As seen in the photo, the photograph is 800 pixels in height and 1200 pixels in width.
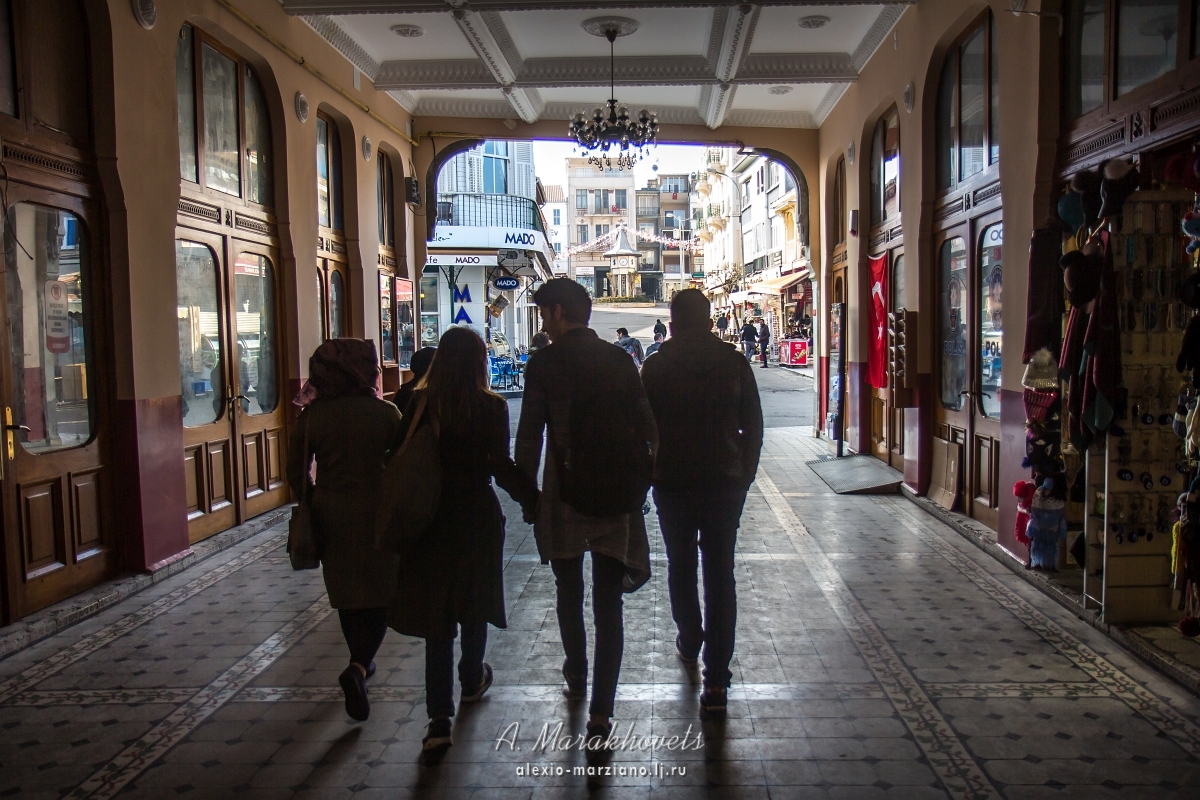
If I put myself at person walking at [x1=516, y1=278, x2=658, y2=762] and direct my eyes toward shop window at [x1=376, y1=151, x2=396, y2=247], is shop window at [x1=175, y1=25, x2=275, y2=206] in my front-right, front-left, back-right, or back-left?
front-left

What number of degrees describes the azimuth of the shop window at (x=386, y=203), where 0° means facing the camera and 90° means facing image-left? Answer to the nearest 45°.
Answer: approximately 270°

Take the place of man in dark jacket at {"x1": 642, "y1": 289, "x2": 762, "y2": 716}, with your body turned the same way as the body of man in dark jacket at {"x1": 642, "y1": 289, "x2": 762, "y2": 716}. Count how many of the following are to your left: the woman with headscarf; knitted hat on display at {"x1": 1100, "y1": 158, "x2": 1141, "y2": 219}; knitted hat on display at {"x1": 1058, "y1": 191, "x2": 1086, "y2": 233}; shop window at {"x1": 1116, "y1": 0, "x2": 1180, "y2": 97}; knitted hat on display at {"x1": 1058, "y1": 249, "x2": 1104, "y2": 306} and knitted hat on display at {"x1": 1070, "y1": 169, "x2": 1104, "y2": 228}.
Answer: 1

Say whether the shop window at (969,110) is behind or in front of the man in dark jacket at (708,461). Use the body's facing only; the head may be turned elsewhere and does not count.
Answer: in front

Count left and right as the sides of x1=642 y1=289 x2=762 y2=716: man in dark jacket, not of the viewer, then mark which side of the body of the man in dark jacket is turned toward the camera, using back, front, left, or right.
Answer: back

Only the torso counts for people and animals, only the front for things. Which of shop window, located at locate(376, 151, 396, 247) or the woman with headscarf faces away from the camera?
the woman with headscarf

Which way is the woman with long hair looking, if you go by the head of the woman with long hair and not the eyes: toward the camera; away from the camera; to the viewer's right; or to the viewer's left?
away from the camera

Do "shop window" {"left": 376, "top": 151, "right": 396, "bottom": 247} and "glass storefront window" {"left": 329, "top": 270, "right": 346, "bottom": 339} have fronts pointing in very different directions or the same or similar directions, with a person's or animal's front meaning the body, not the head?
same or similar directions

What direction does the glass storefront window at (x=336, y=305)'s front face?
to the viewer's right

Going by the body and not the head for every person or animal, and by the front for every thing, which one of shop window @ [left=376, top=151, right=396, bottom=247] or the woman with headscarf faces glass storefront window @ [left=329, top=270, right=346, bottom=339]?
the woman with headscarf

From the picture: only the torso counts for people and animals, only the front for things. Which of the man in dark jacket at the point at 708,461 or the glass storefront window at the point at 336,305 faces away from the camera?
the man in dark jacket

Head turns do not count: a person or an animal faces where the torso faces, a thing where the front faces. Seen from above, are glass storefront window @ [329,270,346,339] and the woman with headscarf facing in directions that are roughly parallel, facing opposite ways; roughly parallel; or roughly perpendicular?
roughly perpendicular

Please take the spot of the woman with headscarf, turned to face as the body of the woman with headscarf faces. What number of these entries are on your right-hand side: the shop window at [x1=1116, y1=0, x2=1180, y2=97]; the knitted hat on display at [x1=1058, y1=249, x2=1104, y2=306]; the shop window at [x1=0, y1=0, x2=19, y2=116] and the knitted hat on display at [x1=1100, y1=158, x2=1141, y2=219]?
3

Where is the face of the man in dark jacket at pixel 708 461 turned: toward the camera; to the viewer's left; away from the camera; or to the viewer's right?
away from the camera

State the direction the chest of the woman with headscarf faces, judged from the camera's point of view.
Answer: away from the camera

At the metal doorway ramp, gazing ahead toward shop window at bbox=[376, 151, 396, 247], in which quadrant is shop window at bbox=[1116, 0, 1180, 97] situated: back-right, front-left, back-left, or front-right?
back-left

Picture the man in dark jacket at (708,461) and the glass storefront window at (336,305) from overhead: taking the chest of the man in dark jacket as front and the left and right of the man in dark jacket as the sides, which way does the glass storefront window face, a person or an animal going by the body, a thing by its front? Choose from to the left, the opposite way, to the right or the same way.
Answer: to the right
